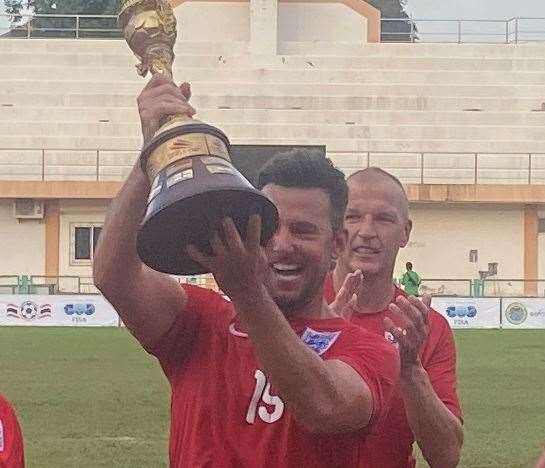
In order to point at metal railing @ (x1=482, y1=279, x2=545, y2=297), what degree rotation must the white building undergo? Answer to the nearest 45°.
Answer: approximately 45° to its left

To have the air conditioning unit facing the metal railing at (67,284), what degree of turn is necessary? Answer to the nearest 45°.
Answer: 0° — it already faces it

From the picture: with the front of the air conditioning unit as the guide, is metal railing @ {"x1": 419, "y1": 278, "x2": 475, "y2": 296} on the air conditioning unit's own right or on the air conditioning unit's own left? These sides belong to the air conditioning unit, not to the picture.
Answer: on the air conditioning unit's own left

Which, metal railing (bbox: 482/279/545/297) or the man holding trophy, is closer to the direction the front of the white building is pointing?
the man holding trophy

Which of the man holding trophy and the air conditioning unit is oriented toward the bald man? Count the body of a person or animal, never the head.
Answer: the air conditioning unit

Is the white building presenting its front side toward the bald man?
yes

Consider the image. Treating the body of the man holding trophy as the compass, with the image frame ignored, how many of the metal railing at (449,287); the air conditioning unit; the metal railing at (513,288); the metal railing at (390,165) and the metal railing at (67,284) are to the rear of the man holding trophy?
5

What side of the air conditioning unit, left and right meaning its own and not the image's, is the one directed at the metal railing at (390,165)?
left

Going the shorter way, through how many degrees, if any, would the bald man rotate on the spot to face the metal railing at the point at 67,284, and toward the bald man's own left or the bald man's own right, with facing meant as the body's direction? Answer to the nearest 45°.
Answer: approximately 135° to the bald man's own right

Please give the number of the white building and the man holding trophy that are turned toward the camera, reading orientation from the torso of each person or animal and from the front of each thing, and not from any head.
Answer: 2

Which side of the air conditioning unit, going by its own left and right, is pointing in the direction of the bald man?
front

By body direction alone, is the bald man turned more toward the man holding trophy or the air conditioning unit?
the man holding trophy

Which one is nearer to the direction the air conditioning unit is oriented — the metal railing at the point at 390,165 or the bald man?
the bald man
